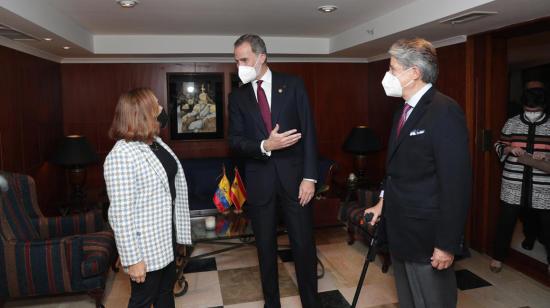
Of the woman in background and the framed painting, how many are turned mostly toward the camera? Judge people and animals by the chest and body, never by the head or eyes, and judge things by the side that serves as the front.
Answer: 2

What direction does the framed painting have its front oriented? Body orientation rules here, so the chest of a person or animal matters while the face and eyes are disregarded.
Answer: toward the camera

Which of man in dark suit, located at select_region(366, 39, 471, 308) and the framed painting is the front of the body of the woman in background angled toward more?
the man in dark suit

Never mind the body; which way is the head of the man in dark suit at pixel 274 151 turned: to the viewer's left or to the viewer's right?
to the viewer's left

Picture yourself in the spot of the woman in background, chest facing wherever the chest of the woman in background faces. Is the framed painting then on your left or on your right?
on your right

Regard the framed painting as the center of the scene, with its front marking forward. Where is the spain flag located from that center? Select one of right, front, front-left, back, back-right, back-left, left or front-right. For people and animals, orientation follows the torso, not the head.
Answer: front

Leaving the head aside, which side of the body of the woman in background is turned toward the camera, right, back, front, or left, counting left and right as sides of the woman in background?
front

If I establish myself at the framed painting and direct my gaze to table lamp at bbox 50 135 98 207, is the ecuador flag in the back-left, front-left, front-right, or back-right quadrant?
front-left

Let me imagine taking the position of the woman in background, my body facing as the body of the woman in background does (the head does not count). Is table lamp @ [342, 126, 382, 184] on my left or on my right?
on my right

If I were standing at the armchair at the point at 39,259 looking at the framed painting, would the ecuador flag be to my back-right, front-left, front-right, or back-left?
front-right

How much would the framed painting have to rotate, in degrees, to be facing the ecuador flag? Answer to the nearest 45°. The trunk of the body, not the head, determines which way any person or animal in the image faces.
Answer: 0° — it already faces it

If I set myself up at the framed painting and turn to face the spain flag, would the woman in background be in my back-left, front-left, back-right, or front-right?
front-left

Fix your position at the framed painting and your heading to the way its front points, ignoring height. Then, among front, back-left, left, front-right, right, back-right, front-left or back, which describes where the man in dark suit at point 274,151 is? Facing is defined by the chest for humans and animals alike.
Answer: front

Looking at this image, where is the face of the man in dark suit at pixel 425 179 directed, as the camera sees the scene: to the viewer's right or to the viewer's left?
to the viewer's left

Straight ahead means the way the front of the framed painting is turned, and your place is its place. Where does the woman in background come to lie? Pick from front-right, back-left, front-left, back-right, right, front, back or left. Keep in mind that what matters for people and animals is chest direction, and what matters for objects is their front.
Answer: front-left

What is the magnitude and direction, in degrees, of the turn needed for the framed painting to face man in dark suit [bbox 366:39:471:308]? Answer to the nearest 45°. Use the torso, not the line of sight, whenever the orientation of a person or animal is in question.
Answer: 0° — it already faces them

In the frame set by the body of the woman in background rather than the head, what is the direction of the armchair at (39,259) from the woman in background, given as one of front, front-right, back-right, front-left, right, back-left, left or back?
front-right
